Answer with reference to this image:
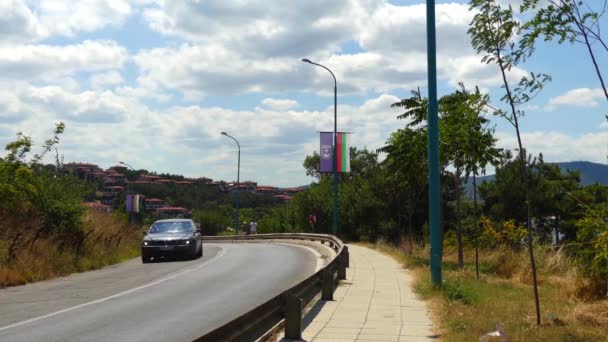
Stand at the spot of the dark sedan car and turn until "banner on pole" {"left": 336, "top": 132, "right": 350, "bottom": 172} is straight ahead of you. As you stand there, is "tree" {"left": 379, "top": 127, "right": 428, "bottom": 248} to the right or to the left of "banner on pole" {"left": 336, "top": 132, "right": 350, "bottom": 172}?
right

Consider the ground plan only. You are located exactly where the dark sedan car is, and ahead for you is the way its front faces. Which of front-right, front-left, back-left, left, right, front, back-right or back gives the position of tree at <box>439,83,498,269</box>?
front-left

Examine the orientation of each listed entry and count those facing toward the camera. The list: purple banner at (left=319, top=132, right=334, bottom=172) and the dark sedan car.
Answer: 2

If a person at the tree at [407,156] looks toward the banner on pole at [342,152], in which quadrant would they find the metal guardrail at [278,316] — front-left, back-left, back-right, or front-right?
back-left

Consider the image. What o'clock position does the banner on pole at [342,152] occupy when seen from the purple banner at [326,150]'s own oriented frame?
The banner on pole is roughly at 8 o'clock from the purple banner.

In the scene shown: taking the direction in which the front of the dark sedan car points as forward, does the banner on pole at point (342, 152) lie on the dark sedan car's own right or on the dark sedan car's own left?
on the dark sedan car's own left

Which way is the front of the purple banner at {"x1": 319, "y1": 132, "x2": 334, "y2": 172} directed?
toward the camera

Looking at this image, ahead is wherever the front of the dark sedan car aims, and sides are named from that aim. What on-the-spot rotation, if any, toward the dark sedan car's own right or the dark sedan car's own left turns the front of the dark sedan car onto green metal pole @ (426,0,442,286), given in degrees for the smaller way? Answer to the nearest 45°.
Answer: approximately 45° to the dark sedan car's own left

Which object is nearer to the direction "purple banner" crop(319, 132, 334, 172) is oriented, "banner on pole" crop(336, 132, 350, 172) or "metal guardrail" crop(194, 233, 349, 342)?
the metal guardrail

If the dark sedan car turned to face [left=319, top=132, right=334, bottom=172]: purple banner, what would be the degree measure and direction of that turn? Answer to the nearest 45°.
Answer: approximately 135° to its left

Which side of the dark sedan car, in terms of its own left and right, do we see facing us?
front

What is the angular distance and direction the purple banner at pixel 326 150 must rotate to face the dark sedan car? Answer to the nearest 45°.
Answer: approximately 45° to its right

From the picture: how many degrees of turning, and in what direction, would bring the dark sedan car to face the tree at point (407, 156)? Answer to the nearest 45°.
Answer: approximately 90° to its left

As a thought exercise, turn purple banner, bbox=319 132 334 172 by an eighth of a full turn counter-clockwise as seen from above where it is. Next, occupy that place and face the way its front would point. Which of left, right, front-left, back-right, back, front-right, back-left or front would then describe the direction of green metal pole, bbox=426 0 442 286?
front-right

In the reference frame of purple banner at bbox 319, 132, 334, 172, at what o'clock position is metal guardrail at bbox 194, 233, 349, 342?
The metal guardrail is roughly at 12 o'clock from the purple banner.
